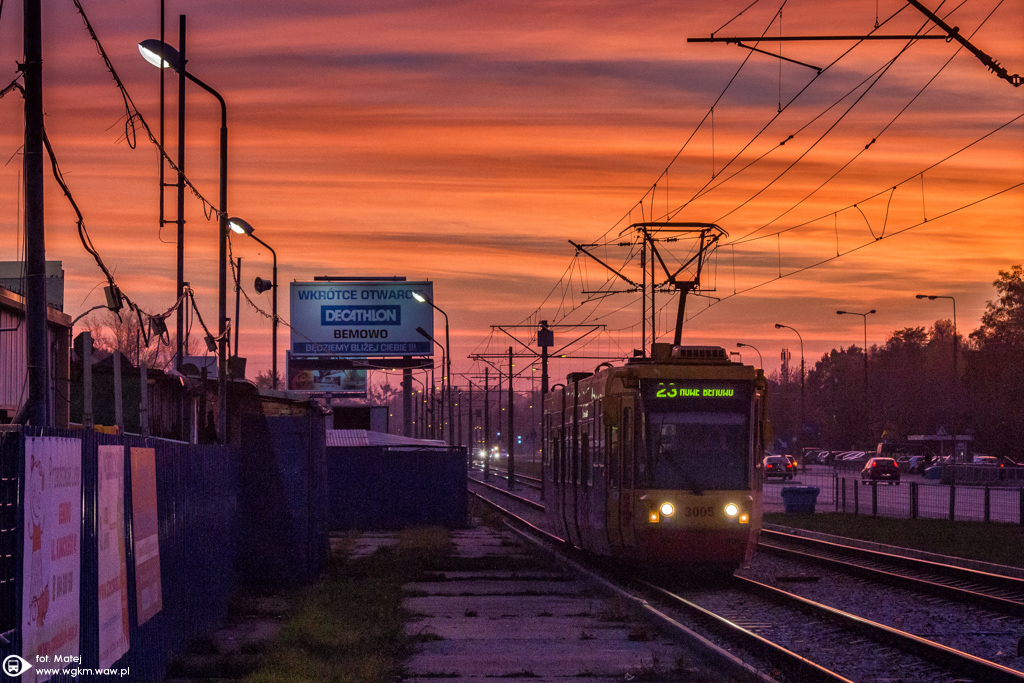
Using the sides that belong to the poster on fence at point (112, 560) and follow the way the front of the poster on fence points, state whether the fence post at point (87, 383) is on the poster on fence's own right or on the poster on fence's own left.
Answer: on the poster on fence's own left

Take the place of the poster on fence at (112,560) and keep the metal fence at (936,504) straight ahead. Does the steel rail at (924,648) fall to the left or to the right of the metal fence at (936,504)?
right

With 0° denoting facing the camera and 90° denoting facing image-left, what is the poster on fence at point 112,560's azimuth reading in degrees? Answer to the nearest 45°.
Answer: approximately 270°

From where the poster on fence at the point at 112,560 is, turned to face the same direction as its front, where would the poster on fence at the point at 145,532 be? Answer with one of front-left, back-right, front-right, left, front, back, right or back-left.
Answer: left

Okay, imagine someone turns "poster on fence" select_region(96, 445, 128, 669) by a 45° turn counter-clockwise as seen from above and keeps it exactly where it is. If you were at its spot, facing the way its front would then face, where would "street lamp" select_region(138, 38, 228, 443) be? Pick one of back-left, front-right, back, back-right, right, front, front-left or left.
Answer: front-left
